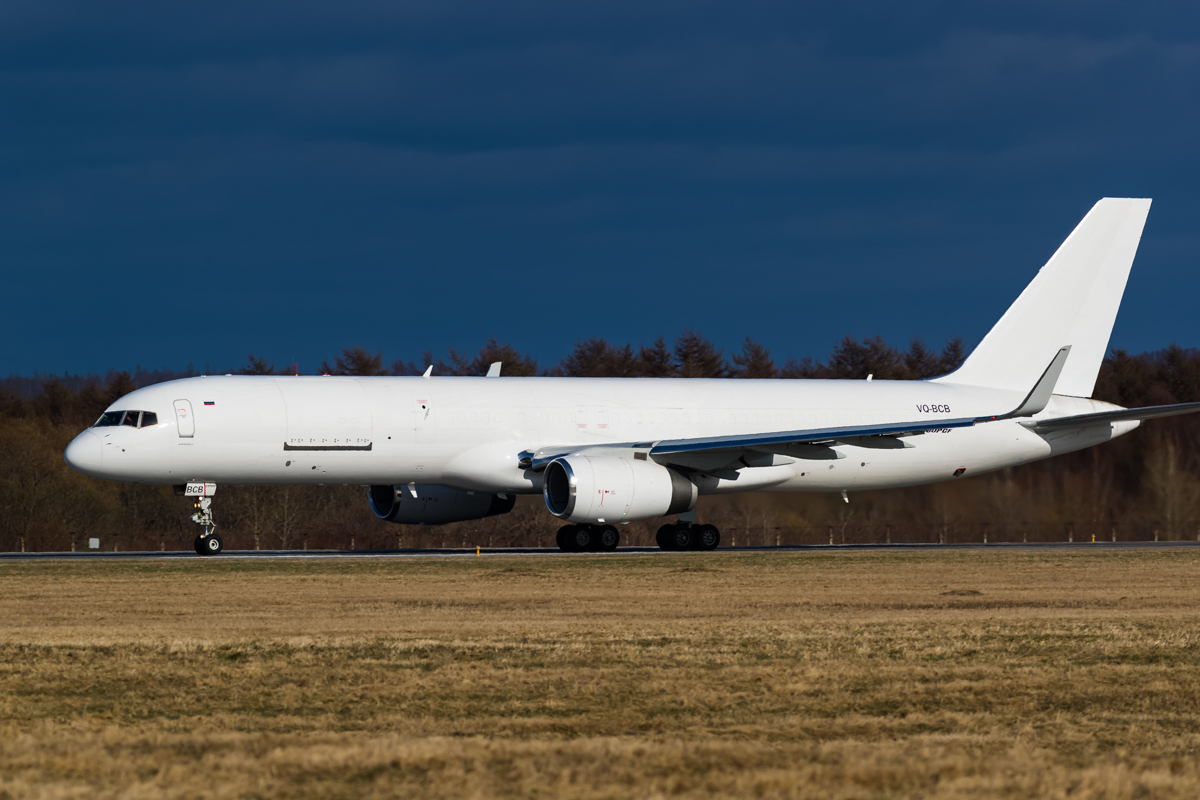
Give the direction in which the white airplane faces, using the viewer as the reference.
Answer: facing the viewer and to the left of the viewer
